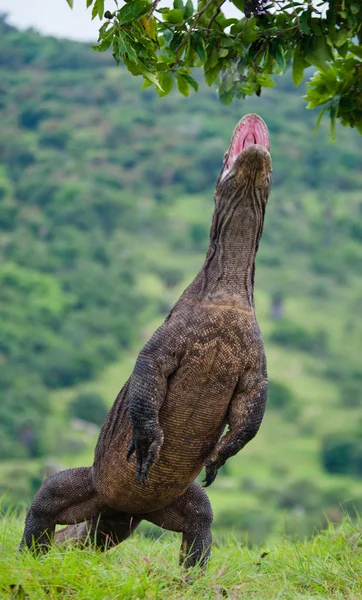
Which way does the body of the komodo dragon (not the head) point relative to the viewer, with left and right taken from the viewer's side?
facing the viewer and to the right of the viewer
